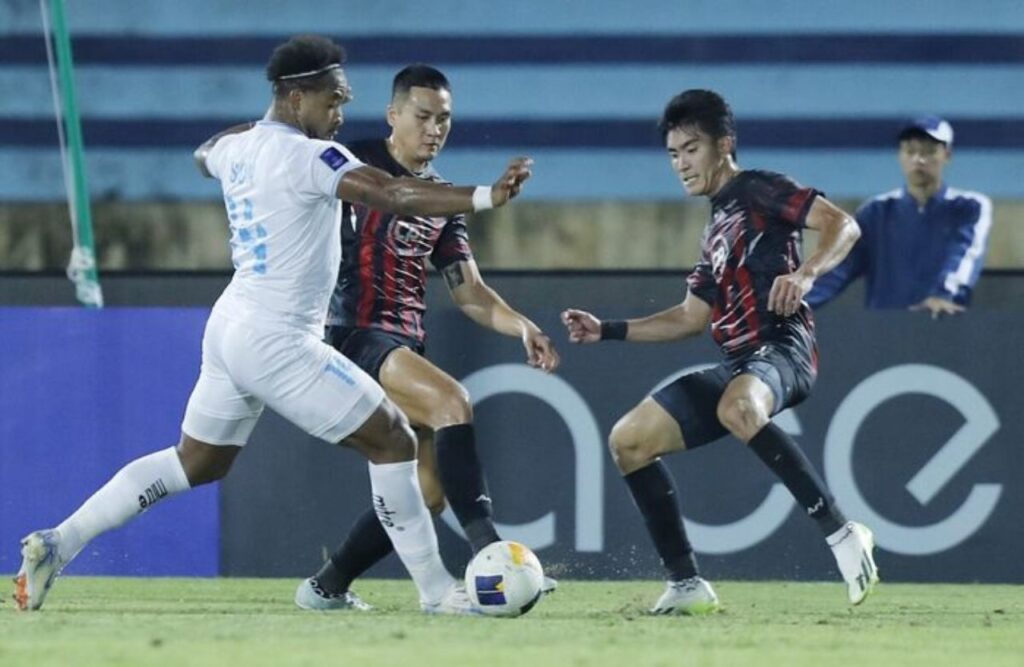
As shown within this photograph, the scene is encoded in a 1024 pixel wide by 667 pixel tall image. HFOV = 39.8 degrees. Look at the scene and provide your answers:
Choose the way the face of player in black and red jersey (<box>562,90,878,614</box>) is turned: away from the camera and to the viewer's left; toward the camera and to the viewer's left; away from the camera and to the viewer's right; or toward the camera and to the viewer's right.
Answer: toward the camera and to the viewer's left

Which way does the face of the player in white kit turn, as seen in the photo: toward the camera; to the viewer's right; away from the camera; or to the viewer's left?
to the viewer's right

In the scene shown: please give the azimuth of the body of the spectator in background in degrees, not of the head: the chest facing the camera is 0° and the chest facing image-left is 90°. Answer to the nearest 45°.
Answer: approximately 0°

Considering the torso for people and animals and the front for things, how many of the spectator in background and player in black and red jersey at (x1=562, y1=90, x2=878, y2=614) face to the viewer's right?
0

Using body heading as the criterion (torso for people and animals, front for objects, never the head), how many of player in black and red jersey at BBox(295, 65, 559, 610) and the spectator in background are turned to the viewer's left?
0

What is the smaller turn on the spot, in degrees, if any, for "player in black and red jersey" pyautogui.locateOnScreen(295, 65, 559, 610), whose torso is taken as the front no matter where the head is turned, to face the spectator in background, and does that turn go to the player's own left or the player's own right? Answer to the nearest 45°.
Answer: approximately 90° to the player's own left

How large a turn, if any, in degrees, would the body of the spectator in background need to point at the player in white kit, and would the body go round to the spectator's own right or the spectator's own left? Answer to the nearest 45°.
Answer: approximately 45° to the spectator's own right

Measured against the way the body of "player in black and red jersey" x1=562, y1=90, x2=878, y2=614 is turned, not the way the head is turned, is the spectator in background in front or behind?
behind

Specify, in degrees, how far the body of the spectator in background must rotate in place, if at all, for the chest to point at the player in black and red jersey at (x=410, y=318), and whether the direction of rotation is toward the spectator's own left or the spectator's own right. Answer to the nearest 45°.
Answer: approximately 45° to the spectator's own right

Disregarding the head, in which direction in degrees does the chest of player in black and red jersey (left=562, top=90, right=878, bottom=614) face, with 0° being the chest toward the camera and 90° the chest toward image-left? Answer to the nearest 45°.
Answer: approximately 45°

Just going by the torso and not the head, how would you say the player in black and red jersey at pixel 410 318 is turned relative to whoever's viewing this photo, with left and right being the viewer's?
facing the viewer and to the right of the viewer

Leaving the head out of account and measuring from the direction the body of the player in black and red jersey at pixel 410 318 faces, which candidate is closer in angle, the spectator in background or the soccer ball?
the soccer ball

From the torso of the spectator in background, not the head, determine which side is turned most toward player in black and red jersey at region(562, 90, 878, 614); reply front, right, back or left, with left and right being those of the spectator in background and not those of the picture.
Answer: front
